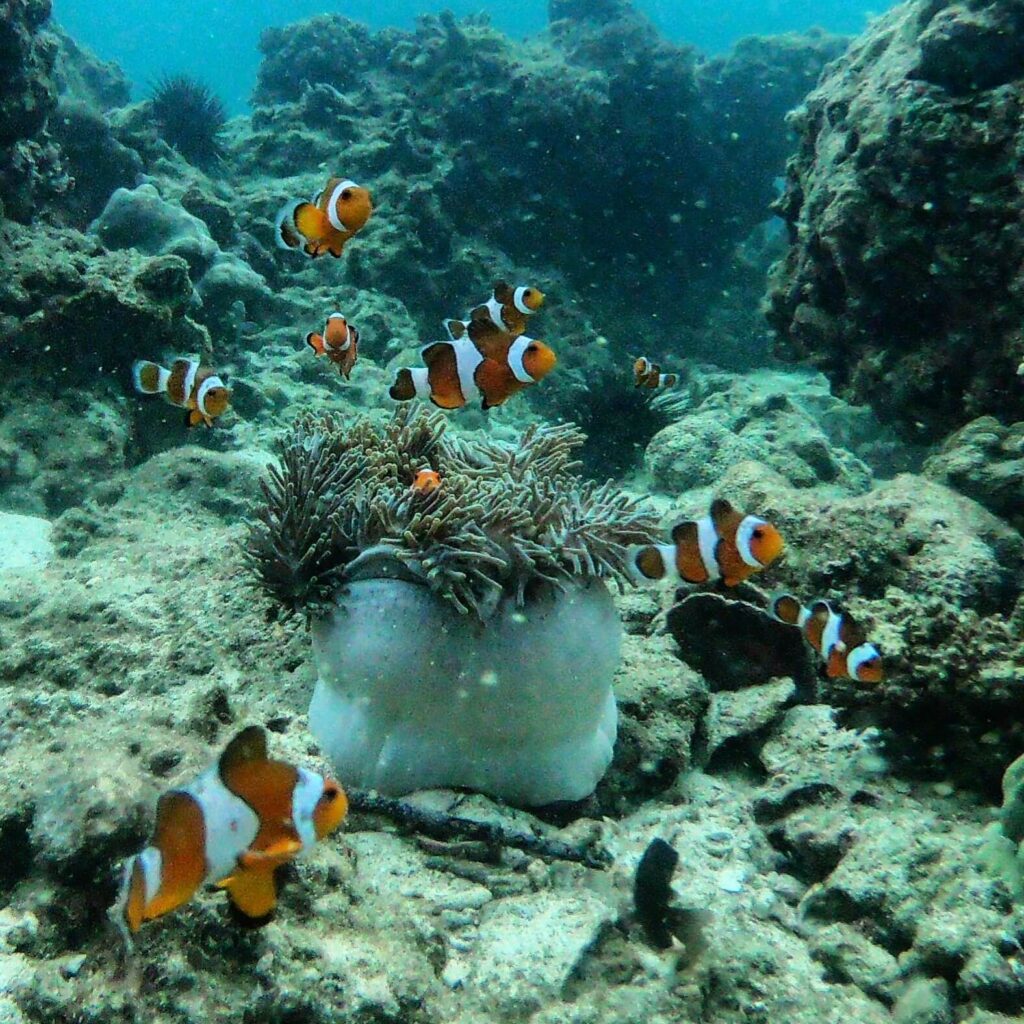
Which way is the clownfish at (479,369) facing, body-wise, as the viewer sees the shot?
to the viewer's right

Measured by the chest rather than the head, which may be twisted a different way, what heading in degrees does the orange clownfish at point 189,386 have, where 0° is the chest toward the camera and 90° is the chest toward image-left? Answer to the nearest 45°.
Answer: approximately 315°

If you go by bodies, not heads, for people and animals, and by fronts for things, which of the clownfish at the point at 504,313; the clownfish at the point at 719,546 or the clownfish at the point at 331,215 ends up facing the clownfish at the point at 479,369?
the clownfish at the point at 331,215

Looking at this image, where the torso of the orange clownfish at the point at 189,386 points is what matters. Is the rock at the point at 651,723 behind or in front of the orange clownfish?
in front

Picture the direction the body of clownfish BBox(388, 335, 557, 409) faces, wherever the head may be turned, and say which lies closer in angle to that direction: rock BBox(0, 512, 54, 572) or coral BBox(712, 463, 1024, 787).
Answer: the coral

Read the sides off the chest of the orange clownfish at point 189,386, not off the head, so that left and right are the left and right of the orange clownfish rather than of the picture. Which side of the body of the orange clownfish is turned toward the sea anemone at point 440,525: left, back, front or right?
front

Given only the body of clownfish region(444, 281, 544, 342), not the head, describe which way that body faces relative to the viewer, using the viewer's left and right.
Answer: facing to the right of the viewer

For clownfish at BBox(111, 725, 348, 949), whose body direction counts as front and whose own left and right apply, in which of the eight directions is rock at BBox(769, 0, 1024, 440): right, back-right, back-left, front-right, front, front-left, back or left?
front-left

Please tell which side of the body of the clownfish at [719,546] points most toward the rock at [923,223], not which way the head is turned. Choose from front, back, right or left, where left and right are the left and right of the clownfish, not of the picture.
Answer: left

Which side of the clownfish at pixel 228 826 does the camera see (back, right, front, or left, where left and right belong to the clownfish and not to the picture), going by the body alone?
right

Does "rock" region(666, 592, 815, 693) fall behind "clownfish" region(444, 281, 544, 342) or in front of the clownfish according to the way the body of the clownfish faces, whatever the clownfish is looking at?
in front

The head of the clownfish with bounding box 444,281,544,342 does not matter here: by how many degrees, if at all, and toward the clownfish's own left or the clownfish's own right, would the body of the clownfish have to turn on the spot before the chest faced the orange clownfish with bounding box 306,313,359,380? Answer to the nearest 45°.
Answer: approximately 135° to the clownfish's own left

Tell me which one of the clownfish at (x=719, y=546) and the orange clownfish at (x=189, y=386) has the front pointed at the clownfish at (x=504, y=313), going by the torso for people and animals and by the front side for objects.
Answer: the orange clownfish

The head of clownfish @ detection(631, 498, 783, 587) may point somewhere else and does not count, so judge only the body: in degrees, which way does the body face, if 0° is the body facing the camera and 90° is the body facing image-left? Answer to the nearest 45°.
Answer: approximately 270°

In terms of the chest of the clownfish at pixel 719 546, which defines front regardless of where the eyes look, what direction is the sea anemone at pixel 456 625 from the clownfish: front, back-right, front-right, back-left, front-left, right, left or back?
back

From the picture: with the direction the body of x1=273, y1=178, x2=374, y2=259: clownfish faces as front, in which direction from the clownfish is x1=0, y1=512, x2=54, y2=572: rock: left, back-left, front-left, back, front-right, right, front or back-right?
back

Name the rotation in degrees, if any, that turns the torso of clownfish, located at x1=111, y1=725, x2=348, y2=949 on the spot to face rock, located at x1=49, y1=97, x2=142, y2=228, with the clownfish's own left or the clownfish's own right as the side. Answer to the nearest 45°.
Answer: approximately 90° to the clownfish's own left
